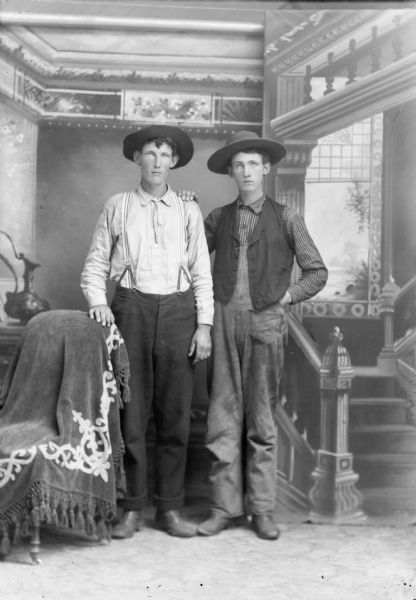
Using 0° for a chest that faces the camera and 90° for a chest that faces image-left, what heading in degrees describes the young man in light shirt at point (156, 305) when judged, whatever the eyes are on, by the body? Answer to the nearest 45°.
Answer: approximately 0°

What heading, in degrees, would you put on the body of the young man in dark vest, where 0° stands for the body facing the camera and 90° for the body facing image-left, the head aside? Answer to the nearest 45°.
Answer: approximately 0°

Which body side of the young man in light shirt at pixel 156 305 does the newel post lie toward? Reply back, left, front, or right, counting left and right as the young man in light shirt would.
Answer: left

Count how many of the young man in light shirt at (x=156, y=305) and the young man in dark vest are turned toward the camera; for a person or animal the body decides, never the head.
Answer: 2
